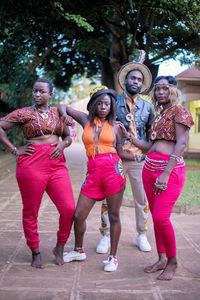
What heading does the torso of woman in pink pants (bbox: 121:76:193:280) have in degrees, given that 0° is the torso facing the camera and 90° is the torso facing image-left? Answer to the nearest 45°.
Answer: approximately 45°

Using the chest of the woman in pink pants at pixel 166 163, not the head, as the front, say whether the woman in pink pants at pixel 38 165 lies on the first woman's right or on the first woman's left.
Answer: on the first woman's right

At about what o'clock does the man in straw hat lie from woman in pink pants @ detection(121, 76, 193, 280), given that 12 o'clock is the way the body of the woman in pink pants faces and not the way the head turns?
The man in straw hat is roughly at 4 o'clock from the woman in pink pants.

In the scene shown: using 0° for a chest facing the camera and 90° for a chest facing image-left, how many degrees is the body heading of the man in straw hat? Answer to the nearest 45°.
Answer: approximately 0°
